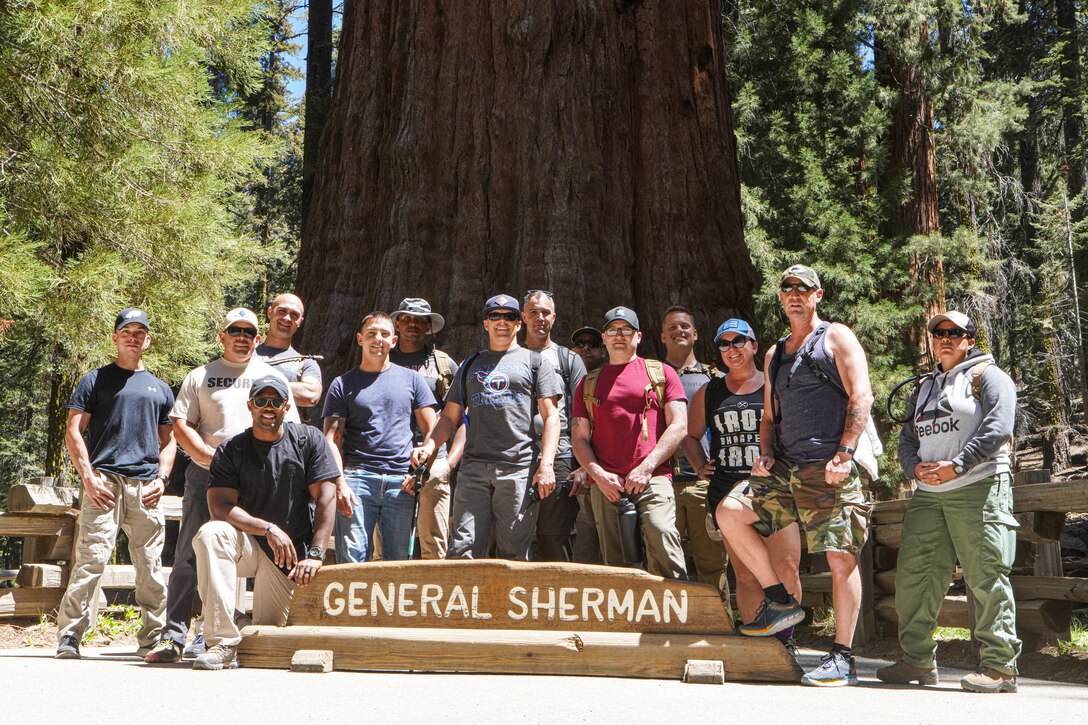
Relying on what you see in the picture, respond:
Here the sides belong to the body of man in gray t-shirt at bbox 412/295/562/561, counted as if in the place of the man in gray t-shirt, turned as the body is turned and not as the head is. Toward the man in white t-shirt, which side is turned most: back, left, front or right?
right

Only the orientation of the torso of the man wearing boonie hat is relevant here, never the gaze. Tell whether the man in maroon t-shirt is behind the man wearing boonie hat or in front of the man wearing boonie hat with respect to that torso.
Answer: in front

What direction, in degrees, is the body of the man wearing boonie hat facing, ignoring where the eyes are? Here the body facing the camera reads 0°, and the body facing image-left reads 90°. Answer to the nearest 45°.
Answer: approximately 0°

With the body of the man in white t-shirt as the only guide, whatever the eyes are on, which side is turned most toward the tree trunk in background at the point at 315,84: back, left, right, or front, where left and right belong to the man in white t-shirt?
back

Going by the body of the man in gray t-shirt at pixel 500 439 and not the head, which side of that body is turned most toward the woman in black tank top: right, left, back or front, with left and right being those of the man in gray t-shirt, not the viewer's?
left

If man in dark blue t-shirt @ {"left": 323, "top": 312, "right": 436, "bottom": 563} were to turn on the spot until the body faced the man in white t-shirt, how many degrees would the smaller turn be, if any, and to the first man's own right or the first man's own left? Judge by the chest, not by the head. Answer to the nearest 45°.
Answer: approximately 90° to the first man's own right
